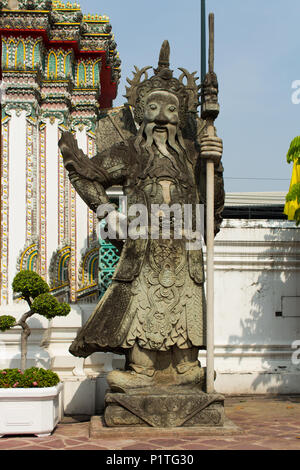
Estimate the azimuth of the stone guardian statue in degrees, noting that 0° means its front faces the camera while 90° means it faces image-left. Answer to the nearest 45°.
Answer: approximately 0°

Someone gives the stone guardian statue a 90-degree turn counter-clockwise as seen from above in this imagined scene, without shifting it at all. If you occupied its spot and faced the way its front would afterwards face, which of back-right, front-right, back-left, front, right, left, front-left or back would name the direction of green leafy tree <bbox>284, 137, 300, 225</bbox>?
front-left
